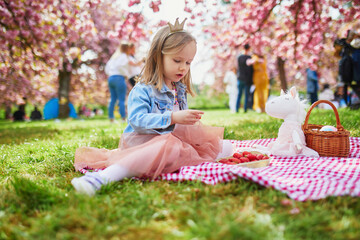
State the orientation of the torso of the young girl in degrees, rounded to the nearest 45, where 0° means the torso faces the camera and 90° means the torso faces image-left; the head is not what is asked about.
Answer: approximately 315°

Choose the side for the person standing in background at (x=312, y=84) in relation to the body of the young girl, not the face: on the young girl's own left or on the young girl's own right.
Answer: on the young girl's own left

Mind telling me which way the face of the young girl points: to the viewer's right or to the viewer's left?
to the viewer's right
